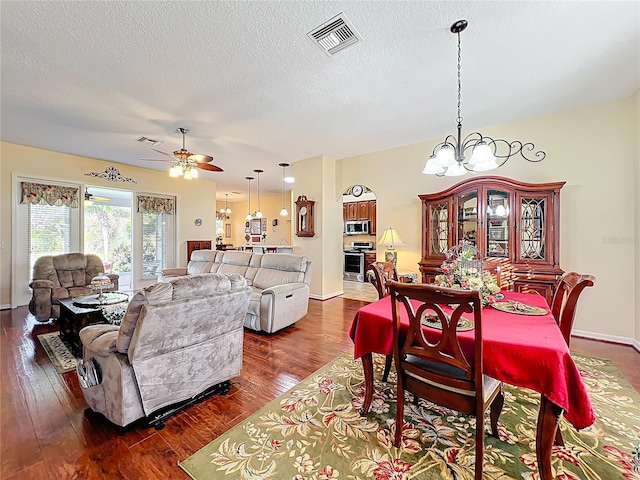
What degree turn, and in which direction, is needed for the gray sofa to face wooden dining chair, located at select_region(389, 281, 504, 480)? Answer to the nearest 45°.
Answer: approximately 45° to its left

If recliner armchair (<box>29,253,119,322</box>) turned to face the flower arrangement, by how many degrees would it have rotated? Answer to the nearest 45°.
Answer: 0° — it already faces it

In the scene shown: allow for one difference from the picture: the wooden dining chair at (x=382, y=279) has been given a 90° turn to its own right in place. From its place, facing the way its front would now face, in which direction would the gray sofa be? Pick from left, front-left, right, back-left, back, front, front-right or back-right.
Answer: right

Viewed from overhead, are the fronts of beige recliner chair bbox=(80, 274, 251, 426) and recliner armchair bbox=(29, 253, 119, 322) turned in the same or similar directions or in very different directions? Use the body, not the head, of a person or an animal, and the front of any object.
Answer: very different directions

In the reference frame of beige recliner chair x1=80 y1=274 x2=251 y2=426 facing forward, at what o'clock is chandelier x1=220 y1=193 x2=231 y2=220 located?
The chandelier is roughly at 2 o'clock from the beige recliner chair.

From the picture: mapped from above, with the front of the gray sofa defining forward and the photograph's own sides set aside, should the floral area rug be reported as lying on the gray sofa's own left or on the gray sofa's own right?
on the gray sofa's own left

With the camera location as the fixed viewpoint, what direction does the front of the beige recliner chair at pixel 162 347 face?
facing away from the viewer and to the left of the viewer

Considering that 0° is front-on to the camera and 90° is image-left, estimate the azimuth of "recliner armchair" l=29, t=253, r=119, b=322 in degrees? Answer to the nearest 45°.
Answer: approximately 315°

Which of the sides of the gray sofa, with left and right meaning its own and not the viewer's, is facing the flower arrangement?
left

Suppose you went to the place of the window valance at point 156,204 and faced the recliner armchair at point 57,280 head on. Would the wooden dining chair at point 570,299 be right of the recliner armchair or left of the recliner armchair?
left

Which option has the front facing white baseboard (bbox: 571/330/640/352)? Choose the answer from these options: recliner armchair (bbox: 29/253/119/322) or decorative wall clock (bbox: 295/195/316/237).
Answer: the recliner armchair

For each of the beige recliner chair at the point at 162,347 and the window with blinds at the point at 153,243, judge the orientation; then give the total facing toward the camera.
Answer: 1

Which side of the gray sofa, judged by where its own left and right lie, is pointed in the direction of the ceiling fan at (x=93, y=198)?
right

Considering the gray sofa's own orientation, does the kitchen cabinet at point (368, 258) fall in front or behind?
behind
